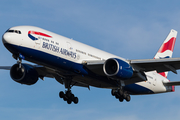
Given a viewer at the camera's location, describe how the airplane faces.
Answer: facing the viewer and to the left of the viewer
